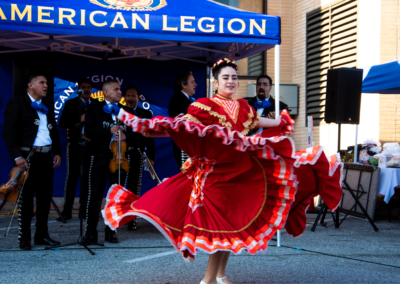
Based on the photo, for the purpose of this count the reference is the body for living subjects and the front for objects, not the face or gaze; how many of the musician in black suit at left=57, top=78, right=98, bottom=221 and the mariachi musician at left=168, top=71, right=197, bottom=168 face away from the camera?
0

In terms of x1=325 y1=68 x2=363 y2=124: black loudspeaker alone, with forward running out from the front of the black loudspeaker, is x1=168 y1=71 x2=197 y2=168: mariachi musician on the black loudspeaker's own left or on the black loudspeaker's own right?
on the black loudspeaker's own right

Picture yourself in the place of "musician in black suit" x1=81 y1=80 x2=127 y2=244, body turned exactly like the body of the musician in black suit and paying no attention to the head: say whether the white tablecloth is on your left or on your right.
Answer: on your left

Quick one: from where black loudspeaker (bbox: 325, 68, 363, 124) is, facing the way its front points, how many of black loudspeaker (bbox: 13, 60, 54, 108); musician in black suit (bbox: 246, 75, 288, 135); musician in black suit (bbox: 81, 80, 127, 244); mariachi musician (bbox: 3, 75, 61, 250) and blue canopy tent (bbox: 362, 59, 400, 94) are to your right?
4

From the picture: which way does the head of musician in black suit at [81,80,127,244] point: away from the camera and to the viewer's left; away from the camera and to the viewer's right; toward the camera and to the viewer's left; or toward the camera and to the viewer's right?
toward the camera and to the viewer's right

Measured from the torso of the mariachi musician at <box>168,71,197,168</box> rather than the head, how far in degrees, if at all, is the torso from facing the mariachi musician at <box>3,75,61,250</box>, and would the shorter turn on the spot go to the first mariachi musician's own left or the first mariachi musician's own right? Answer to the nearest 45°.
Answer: approximately 135° to the first mariachi musician's own right

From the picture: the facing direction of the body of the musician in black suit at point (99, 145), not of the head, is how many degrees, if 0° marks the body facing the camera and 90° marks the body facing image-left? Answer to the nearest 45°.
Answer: approximately 315°

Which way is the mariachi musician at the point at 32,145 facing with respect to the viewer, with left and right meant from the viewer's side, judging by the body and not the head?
facing the viewer and to the right of the viewer

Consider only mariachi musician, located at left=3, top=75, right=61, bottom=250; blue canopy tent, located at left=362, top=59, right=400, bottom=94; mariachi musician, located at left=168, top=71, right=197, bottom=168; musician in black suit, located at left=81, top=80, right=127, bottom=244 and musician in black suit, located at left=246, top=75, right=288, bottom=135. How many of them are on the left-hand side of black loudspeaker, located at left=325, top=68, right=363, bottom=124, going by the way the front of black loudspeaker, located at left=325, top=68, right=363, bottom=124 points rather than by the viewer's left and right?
1
